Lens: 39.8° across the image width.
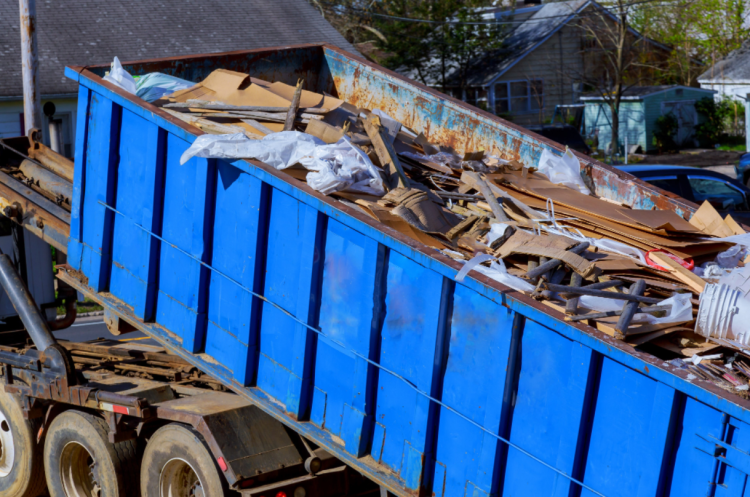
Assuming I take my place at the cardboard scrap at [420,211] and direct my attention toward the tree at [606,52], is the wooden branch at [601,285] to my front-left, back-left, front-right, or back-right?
back-right

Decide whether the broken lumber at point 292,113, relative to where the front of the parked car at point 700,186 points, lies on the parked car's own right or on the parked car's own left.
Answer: on the parked car's own right

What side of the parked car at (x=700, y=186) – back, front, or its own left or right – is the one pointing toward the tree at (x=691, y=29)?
left

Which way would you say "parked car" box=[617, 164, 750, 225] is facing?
to the viewer's right

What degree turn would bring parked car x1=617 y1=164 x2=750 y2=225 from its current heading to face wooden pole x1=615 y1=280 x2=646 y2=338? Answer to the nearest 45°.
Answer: approximately 90° to its right
